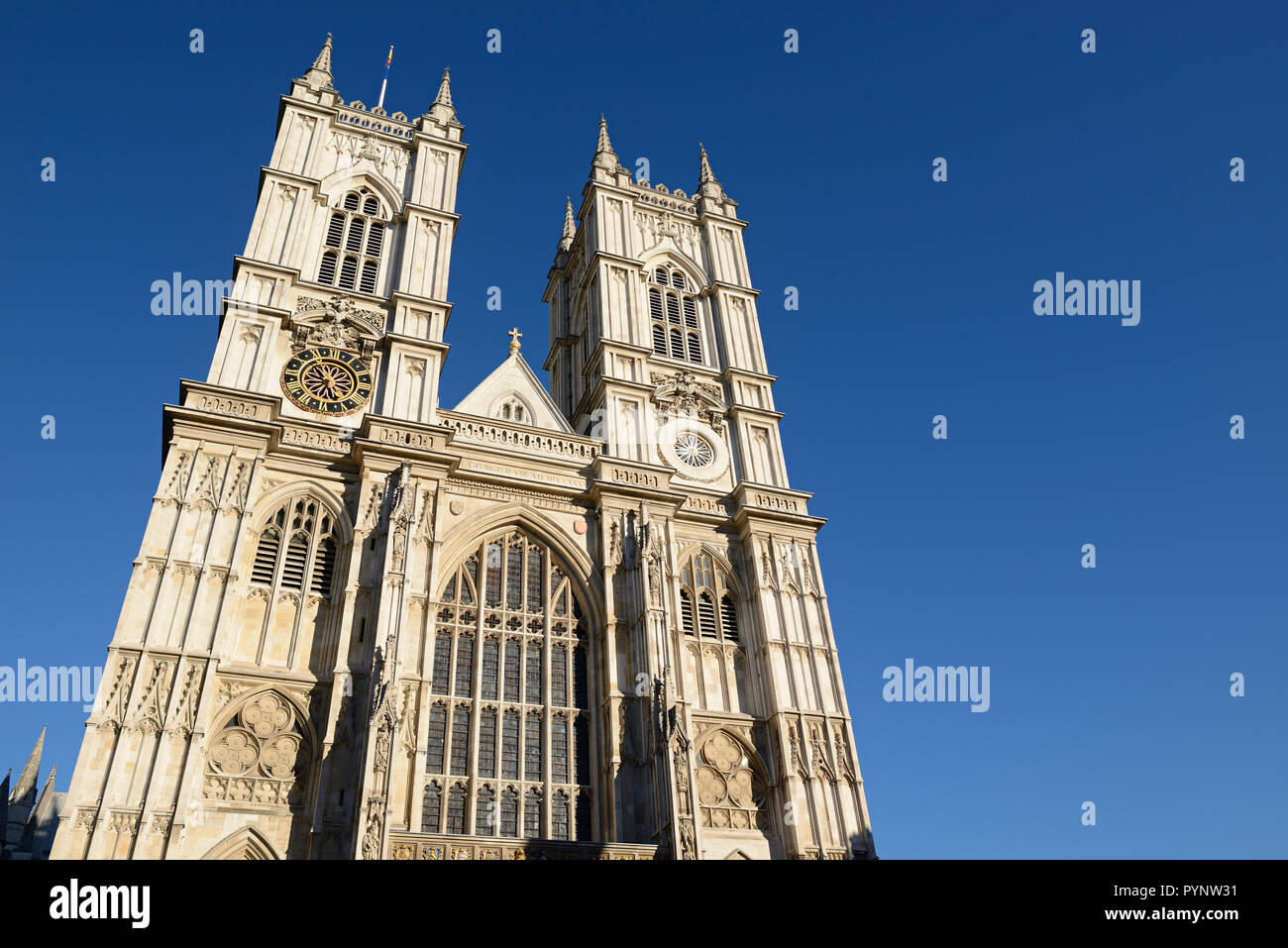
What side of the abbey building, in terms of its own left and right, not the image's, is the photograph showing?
front
